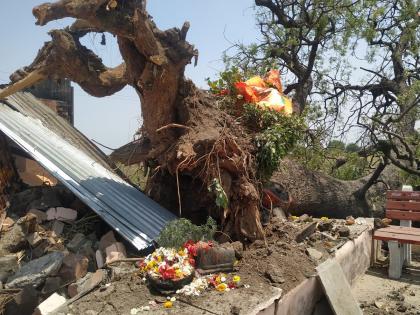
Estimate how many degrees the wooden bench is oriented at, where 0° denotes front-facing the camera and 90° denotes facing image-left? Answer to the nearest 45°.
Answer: approximately 45°

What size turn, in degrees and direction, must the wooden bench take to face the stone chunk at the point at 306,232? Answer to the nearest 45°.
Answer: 0° — it already faces it

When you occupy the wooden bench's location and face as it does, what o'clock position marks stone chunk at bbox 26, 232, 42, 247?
The stone chunk is roughly at 2 o'clock from the wooden bench.

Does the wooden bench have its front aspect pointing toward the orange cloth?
yes

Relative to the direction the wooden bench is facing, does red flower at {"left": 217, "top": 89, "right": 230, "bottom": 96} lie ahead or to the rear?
ahead

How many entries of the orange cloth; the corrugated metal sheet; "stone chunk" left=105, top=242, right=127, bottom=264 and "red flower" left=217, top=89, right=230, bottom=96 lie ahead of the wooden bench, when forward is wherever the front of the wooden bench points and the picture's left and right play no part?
4

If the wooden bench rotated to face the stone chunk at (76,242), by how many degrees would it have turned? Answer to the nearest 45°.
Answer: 0° — it already faces it

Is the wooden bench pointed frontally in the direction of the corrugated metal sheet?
yes

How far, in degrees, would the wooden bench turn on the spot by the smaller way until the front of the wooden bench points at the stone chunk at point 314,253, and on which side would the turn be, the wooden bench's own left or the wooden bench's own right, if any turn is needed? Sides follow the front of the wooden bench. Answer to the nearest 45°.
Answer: approximately 45° to the wooden bench's own right

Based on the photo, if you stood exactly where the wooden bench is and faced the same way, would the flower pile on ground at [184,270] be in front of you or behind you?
in front
